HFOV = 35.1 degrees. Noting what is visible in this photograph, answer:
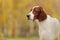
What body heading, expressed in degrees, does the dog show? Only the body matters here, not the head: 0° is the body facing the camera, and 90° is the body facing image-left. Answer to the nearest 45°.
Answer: approximately 90°
